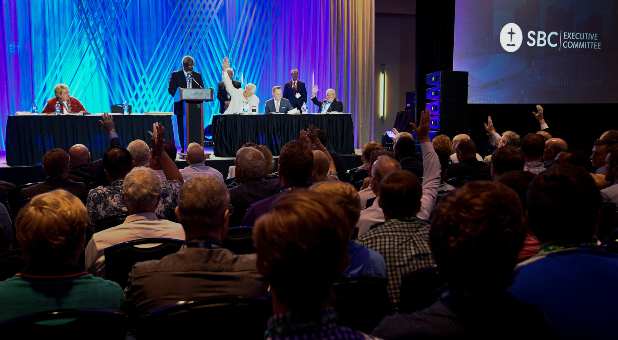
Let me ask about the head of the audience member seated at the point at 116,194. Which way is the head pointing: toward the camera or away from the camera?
away from the camera

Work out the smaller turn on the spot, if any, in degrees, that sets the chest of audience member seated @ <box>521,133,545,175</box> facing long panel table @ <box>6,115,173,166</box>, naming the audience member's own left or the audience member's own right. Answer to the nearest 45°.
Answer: approximately 90° to the audience member's own left

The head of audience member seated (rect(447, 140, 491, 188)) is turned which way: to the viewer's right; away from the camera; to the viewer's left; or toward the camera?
away from the camera

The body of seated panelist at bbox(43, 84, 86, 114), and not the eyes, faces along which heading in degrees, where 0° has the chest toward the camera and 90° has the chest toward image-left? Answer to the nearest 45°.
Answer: approximately 0°

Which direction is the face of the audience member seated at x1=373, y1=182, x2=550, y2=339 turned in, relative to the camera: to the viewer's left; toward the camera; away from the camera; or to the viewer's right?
away from the camera

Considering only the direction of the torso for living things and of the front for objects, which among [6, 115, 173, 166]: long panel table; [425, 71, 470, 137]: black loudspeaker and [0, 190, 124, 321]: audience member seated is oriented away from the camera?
the audience member seated

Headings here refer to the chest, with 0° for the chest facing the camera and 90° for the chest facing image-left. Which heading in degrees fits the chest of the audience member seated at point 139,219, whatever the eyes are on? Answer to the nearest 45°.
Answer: approximately 180°

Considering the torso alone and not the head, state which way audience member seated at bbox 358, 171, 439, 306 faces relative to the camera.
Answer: away from the camera

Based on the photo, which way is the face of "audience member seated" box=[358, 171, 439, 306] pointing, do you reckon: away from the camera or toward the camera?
away from the camera

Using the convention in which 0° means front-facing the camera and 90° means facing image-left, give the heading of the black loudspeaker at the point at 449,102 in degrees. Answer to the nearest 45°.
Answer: approximately 45°

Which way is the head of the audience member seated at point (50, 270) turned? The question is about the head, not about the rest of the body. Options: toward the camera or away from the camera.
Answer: away from the camera

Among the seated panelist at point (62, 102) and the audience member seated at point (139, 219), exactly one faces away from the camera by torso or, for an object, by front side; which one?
the audience member seated

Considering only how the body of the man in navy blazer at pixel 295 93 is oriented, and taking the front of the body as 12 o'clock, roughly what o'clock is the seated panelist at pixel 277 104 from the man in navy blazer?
The seated panelist is roughly at 1 o'clock from the man in navy blazer.

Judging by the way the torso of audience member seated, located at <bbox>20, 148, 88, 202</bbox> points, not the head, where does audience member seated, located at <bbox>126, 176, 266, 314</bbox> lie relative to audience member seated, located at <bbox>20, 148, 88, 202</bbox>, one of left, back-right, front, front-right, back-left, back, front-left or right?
back

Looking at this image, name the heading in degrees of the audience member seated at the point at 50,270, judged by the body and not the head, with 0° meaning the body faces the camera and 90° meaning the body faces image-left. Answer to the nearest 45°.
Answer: approximately 180°
